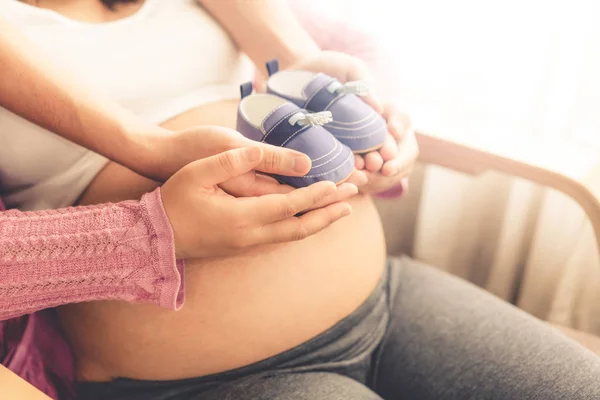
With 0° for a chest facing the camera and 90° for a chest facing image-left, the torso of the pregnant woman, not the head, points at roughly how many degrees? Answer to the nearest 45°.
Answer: approximately 315°
